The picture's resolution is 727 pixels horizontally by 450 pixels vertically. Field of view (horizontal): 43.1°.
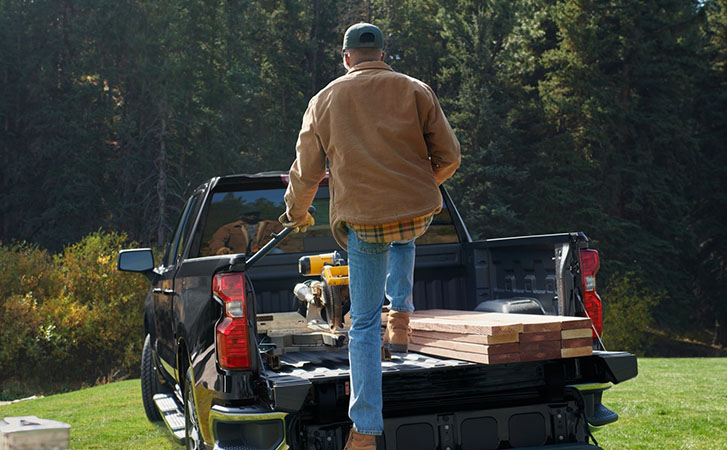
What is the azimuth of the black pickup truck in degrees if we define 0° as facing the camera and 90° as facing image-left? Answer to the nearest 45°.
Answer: approximately 135°

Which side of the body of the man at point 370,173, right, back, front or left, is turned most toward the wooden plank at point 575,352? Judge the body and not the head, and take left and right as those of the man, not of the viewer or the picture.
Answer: right

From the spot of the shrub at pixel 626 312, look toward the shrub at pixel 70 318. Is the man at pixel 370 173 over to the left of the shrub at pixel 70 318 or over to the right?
left

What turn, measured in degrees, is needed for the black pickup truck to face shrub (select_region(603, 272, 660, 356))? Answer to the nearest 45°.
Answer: approximately 45° to its right

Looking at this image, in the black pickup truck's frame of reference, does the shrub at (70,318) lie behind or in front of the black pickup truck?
in front

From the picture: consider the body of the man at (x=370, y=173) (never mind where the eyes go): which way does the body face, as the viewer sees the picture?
away from the camera
